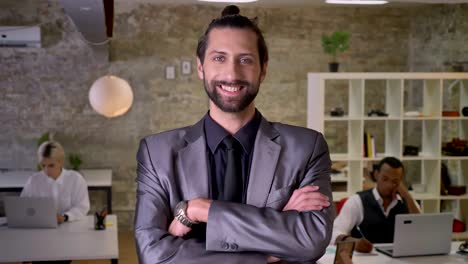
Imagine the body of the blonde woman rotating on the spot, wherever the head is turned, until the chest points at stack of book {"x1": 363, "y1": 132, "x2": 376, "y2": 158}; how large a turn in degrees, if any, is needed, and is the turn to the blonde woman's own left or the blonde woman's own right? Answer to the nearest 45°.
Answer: approximately 135° to the blonde woman's own left

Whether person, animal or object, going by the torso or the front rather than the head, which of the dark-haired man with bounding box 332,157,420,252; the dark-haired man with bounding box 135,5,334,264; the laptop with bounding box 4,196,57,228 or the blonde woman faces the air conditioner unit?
the laptop

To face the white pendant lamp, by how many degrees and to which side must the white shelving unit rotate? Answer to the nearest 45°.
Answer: approximately 90° to its right

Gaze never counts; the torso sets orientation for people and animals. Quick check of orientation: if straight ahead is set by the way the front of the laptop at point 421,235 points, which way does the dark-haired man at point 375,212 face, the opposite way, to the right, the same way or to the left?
the opposite way

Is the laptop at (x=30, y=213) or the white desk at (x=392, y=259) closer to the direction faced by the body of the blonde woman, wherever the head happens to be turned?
the laptop

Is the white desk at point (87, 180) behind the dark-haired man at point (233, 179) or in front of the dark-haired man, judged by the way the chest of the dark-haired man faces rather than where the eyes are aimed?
behind

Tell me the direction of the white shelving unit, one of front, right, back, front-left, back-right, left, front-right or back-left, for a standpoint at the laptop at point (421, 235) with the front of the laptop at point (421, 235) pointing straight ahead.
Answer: front-right

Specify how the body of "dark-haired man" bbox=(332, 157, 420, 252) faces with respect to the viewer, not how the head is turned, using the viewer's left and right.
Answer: facing the viewer and to the right of the viewer

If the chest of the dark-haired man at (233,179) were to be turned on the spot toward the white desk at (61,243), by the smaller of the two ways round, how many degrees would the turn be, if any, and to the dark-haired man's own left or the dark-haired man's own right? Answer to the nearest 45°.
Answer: approximately 135° to the dark-haired man's own right

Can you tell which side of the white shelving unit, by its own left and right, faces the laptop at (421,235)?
front

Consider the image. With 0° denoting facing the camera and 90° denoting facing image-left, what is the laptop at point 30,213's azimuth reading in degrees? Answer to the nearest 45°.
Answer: approximately 180°

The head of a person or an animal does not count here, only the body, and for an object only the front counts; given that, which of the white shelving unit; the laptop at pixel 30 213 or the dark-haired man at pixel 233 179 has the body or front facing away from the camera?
the laptop

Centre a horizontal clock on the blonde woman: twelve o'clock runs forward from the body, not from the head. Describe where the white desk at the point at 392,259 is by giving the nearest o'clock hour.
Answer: The white desk is roughly at 9 o'clock from the blonde woman.

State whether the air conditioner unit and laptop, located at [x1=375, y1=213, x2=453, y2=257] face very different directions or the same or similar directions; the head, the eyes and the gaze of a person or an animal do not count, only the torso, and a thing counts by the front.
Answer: very different directions

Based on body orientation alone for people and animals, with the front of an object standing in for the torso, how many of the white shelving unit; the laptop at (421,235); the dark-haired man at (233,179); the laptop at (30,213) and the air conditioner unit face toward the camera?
3

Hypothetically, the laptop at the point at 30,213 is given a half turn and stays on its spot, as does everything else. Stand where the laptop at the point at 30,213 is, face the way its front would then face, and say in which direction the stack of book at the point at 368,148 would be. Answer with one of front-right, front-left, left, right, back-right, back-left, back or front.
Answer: left

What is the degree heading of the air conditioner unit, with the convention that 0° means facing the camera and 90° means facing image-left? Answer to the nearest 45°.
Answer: approximately 0°

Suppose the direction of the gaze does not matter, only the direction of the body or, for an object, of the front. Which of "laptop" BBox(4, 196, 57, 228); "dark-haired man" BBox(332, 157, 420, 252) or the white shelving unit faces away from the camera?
the laptop

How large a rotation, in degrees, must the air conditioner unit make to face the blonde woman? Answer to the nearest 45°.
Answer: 0° — it already faces them
